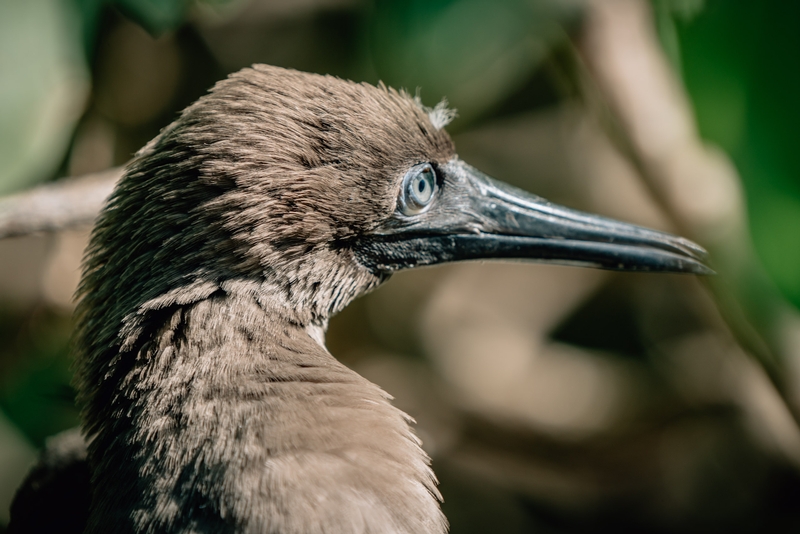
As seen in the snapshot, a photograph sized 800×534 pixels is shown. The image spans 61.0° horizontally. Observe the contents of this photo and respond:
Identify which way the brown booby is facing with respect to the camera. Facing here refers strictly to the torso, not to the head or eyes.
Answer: to the viewer's right

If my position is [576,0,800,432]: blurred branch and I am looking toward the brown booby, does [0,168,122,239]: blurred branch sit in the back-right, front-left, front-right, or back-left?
front-right

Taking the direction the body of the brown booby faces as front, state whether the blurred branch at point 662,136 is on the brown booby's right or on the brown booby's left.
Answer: on the brown booby's left

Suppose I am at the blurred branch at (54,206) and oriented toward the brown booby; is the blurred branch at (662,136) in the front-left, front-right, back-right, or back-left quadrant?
front-left

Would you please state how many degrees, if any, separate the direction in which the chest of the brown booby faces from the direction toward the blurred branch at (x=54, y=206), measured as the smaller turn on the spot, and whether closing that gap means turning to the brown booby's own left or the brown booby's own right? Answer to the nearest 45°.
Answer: approximately 135° to the brown booby's own left
